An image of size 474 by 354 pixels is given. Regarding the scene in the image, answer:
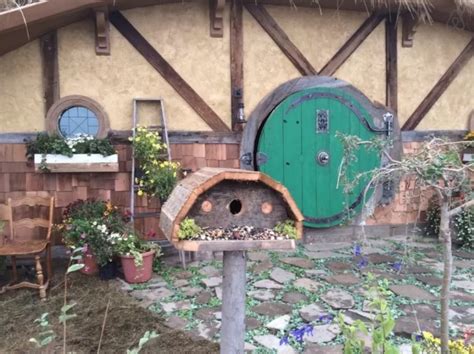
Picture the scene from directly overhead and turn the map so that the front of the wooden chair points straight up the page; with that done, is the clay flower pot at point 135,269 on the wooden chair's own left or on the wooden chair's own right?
on the wooden chair's own left

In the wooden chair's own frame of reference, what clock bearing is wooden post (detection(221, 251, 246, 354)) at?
The wooden post is roughly at 10 o'clock from the wooden chair.

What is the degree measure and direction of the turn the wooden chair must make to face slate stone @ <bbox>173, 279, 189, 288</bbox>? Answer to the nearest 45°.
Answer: approximately 90° to its left

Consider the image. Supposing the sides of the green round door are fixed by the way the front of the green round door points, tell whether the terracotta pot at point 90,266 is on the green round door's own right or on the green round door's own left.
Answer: on the green round door's own right

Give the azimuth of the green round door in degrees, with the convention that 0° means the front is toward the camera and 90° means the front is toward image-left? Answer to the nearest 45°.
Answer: approximately 0°

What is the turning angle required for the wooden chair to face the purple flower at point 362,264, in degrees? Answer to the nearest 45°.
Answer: approximately 90° to its left

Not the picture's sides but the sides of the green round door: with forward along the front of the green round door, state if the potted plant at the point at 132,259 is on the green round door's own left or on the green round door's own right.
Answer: on the green round door's own right

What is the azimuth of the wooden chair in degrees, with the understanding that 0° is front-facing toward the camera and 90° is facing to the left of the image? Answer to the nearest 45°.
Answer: approximately 45°

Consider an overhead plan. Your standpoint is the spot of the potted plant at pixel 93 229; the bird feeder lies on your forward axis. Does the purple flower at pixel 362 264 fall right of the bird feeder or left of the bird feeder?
left
